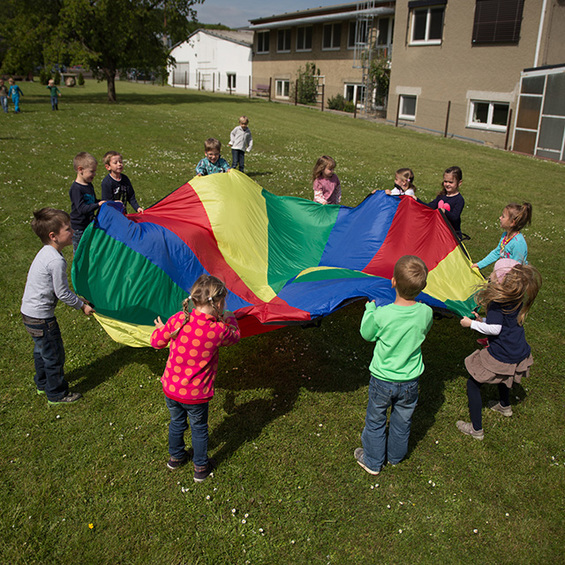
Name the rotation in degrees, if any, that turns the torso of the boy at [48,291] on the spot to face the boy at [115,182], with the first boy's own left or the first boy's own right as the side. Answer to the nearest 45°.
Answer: approximately 90° to the first boy's own left

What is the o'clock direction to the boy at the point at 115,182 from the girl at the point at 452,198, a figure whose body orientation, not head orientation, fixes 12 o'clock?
The boy is roughly at 1 o'clock from the girl.

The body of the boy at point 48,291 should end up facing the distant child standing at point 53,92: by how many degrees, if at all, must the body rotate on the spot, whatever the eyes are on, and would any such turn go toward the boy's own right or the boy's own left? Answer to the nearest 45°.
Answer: approximately 90° to the boy's own left

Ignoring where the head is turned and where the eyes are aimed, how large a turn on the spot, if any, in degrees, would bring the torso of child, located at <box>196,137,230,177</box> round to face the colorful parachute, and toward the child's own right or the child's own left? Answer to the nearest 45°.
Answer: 0° — they already face it

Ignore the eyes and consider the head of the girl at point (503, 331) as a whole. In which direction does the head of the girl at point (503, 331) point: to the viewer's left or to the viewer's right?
to the viewer's left

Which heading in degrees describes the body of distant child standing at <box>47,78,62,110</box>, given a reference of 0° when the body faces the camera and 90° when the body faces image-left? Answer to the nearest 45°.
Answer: approximately 0°

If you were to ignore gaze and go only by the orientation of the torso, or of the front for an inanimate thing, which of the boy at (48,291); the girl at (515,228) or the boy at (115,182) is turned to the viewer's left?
the girl

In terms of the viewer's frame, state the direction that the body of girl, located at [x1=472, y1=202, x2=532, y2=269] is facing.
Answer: to the viewer's left

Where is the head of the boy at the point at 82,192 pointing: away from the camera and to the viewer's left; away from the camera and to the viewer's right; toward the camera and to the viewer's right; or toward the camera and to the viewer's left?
toward the camera and to the viewer's right

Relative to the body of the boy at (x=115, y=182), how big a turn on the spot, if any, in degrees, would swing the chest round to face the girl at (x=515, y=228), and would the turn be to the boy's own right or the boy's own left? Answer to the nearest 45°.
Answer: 0° — they already face them
